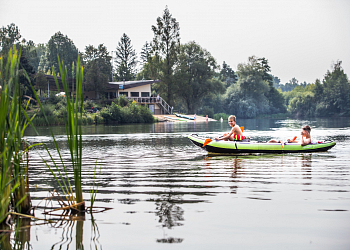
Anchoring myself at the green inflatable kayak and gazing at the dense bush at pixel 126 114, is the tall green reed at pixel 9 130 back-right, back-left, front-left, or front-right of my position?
back-left

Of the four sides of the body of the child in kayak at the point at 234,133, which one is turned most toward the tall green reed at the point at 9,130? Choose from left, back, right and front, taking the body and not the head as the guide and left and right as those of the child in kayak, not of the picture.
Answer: left

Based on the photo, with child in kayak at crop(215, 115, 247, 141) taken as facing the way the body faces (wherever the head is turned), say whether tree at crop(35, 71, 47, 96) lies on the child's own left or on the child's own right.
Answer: on the child's own right

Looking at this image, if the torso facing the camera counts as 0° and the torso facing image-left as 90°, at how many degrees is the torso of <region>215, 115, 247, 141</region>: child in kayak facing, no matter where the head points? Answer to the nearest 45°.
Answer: approximately 90°

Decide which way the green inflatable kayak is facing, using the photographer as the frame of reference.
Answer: facing to the left of the viewer

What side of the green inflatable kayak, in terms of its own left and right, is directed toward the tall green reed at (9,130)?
left

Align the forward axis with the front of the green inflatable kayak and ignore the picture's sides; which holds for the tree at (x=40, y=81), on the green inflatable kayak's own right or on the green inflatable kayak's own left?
on the green inflatable kayak's own right
